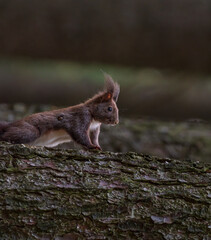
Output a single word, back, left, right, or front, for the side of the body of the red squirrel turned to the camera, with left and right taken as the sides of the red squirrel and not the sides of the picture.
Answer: right
